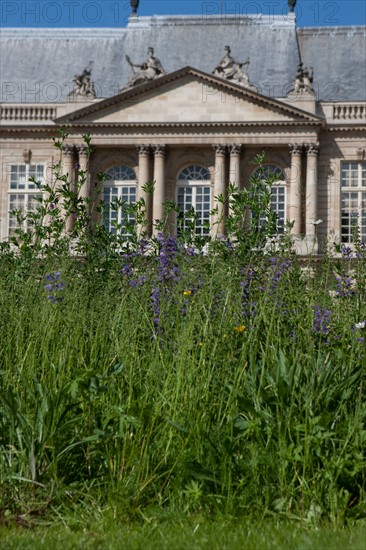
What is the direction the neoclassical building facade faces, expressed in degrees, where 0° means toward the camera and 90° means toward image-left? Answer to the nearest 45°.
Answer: approximately 0°
